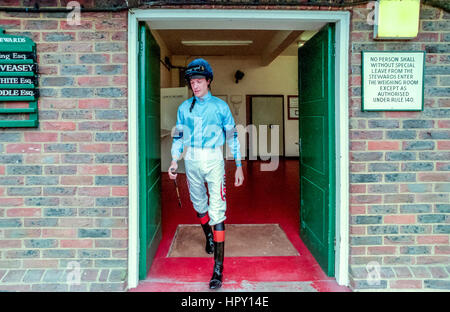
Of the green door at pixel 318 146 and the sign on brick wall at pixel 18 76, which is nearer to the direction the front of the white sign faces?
the sign on brick wall

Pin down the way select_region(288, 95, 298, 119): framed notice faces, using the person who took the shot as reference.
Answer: facing the viewer

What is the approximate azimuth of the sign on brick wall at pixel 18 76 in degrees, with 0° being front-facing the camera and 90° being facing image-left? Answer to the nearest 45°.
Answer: approximately 0°

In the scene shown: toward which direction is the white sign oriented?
toward the camera

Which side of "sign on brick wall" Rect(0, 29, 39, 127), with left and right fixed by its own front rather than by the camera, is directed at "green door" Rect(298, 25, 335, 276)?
left

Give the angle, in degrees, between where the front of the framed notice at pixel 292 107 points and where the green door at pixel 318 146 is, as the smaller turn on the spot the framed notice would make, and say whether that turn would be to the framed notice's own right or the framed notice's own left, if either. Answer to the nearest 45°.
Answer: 0° — it already faces it

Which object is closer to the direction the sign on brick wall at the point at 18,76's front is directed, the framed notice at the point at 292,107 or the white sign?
the white sign

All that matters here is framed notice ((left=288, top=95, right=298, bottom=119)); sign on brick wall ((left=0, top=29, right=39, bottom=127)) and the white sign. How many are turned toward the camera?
3

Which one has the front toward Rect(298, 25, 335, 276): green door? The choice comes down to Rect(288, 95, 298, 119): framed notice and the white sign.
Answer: the framed notice
